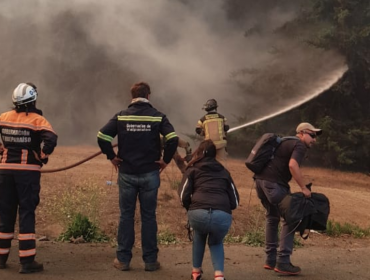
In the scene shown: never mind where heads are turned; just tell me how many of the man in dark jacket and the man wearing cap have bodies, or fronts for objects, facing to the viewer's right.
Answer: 1

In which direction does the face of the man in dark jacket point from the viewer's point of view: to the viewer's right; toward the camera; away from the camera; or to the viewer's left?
away from the camera

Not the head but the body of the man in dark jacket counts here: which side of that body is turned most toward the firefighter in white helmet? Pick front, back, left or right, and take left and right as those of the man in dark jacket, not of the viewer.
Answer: left

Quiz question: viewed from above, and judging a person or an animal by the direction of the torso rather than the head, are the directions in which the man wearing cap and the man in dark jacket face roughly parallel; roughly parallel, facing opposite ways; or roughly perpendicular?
roughly perpendicular

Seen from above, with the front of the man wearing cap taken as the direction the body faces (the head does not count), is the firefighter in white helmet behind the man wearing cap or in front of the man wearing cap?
behind

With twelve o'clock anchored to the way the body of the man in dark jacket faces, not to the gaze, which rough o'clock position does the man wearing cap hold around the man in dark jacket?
The man wearing cap is roughly at 3 o'clock from the man in dark jacket.

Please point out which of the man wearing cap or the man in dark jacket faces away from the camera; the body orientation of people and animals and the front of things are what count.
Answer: the man in dark jacket

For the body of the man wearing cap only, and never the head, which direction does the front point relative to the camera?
to the viewer's right

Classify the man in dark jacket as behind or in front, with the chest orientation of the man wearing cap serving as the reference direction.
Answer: behind

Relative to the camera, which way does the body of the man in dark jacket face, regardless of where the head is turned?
away from the camera
